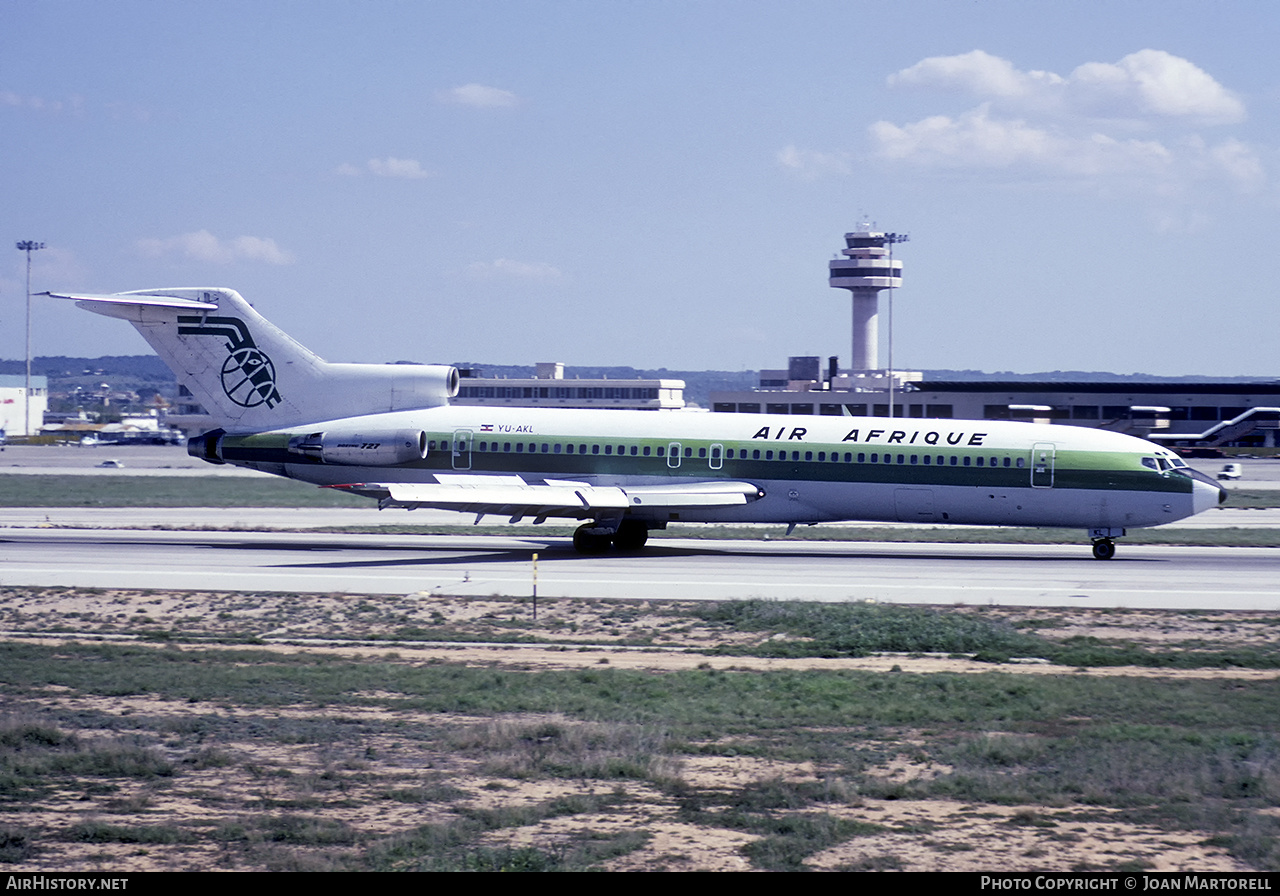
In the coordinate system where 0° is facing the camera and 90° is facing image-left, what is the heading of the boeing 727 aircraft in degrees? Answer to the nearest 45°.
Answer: approximately 270°
